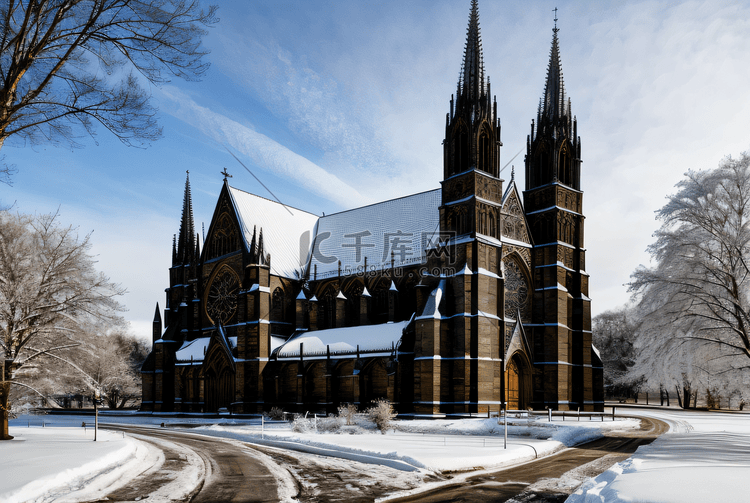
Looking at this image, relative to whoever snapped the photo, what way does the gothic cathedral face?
facing the viewer and to the right of the viewer

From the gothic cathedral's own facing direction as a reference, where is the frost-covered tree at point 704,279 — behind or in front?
in front

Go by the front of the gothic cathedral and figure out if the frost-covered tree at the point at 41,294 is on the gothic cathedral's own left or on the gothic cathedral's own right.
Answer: on the gothic cathedral's own right
